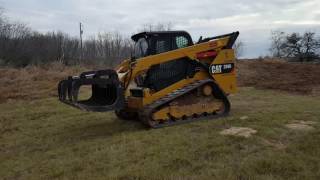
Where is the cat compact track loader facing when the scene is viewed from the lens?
facing the viewer and to the left of the viewer
